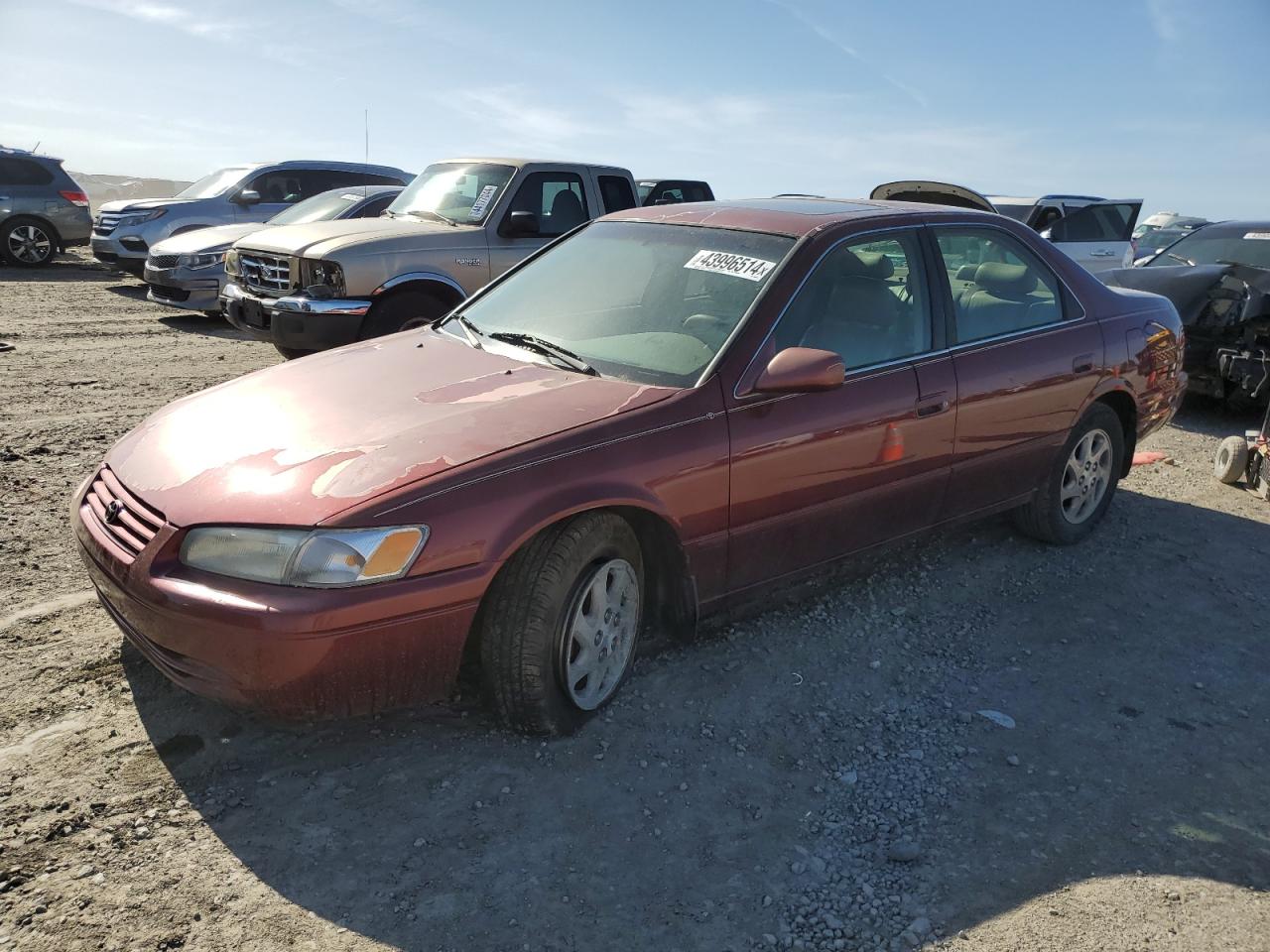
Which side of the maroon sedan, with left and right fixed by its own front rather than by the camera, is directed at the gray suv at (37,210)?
right

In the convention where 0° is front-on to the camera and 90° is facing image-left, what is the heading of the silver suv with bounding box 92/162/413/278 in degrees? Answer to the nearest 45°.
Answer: approximately 45°

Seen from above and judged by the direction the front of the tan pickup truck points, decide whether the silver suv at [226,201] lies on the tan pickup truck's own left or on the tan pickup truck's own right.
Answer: on the tan pickup truck's own right

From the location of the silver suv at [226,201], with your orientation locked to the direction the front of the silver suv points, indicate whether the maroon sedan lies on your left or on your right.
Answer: on your left

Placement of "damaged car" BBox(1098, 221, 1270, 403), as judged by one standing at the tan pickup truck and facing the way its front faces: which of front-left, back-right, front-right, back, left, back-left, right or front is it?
back-left

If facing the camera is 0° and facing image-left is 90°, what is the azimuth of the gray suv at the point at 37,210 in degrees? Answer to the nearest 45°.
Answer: approximately 90°

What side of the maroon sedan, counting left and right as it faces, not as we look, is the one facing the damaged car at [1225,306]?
back
